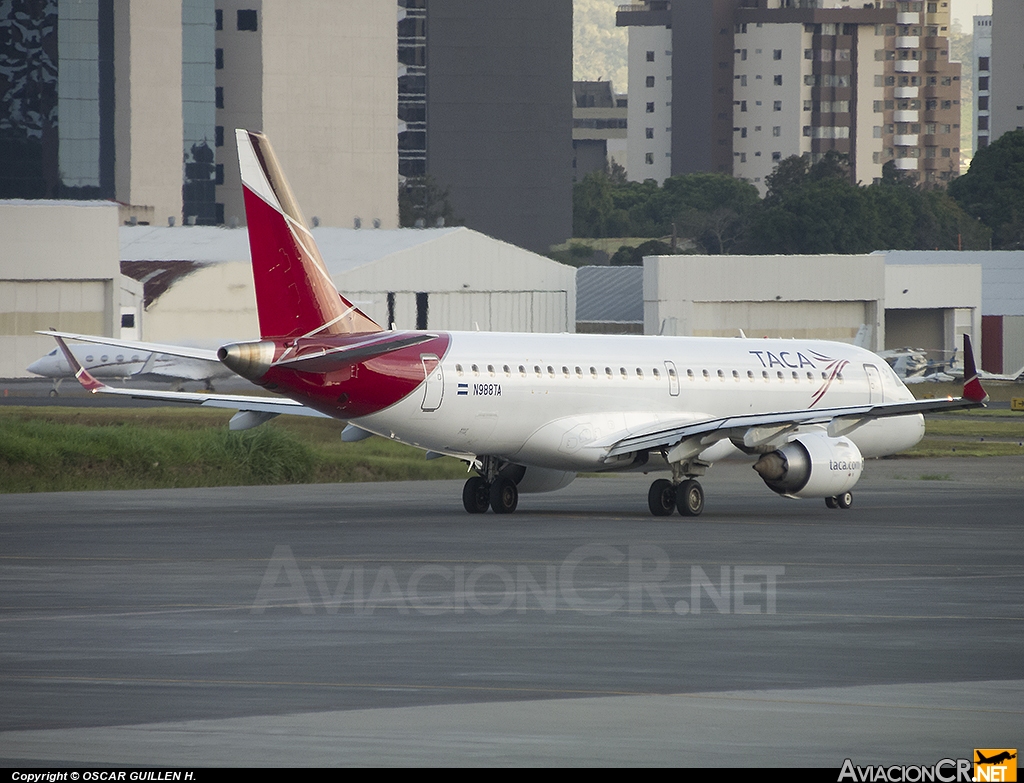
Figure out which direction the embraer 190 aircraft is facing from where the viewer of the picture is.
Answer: facing away from the viewer and to the right of the viewer
